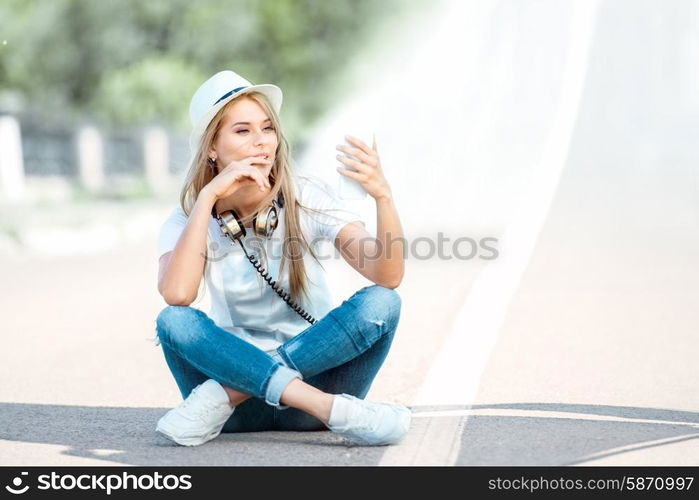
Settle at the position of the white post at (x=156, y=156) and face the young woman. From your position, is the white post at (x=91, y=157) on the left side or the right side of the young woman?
right

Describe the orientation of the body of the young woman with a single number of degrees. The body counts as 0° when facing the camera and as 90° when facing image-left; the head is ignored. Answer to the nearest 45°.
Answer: approximately 0°

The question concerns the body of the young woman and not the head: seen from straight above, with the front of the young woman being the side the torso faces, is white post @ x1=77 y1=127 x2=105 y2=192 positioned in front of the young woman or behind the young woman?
behind

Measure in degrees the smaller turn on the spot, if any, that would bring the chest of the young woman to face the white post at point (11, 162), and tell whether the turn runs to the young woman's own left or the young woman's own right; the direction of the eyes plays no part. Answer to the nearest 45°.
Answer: approximately 180°
